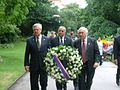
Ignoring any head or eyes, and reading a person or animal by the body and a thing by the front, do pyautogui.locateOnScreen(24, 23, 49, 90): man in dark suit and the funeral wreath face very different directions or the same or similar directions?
same or similar directions

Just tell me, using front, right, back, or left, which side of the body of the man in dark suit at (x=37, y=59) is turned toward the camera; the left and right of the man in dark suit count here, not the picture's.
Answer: front

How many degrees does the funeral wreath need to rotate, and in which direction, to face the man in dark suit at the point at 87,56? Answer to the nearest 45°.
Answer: approximately 135° to its left

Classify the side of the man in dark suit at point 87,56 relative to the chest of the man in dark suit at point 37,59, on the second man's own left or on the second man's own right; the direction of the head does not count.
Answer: on the second man's own left

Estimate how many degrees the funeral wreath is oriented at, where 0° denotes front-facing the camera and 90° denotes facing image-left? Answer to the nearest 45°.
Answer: approximately 0°

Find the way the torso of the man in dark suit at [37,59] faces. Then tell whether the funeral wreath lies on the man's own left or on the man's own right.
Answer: on the man's own left

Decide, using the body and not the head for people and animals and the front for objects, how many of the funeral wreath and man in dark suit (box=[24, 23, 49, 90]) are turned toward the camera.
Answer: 2
